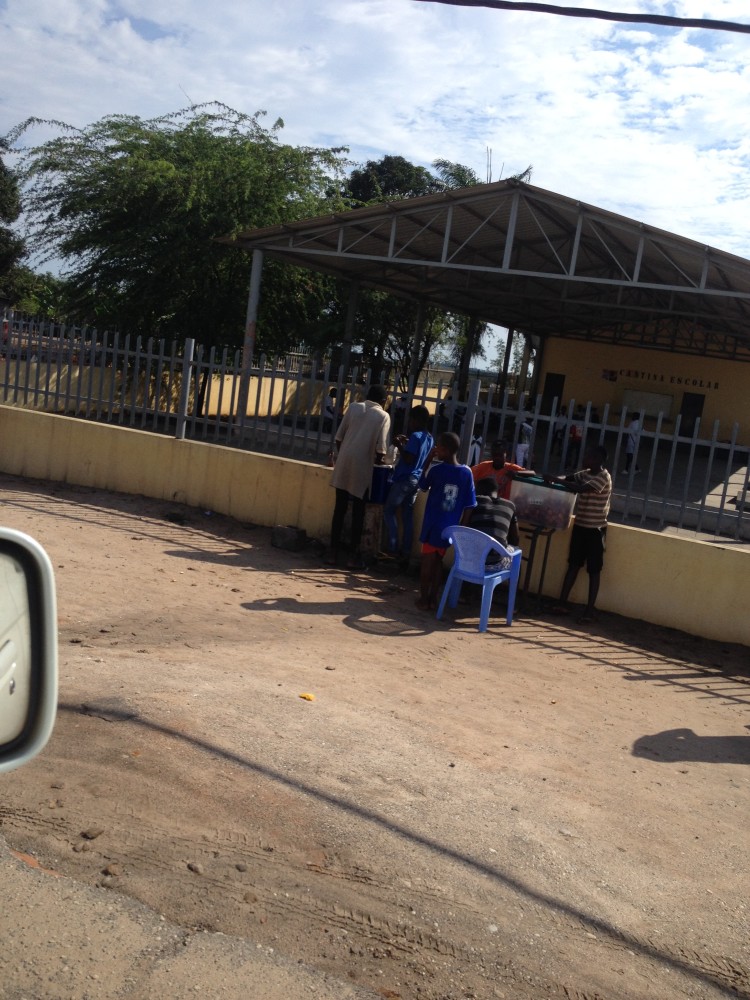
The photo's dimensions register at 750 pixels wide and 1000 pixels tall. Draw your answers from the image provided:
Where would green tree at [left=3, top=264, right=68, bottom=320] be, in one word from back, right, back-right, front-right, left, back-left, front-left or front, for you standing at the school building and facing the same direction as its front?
right

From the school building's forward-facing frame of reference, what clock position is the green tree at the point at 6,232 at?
The green tree is roughly at 3 o'clock from the school building.

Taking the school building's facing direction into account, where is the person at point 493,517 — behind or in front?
in front

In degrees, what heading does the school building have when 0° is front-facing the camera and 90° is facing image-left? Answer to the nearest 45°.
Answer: approximately 45°

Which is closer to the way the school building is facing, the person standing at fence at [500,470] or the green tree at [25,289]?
the person standing at fence

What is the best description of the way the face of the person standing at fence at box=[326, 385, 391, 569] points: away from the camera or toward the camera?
away from the camera

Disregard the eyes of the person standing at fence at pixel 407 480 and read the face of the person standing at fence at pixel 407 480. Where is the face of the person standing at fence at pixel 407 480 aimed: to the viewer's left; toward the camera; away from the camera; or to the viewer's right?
away from the camera
